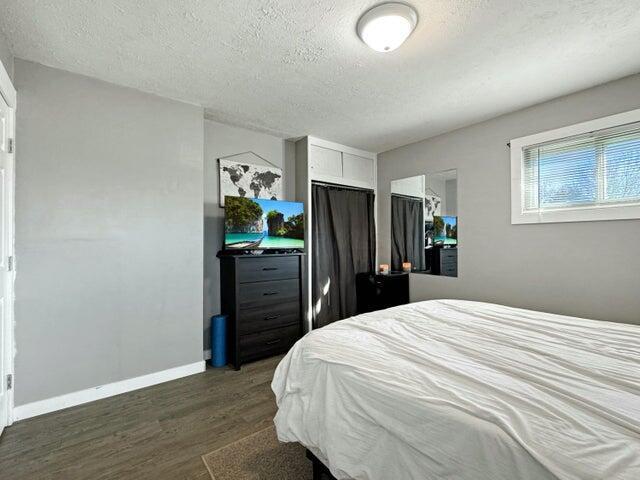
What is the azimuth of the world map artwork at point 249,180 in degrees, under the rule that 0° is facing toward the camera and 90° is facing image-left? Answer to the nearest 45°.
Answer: approximately 315°

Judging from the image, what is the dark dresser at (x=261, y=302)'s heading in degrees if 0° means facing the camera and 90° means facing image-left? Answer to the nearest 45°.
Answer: approximately 315°

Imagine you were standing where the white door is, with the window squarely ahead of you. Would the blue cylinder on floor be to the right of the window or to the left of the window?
left

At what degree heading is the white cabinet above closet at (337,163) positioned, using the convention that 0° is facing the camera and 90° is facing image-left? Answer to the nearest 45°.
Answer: approximately 315°

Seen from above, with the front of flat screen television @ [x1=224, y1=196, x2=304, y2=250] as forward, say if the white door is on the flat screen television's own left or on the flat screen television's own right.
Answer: on the flat screen television's own right

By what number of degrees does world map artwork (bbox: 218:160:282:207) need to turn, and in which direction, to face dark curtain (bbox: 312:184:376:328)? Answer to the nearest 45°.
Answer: approximately 45° to its left

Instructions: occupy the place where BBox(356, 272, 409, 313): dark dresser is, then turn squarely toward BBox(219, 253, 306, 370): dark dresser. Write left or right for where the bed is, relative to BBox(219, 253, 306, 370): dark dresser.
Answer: left

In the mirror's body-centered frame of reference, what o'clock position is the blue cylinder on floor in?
The blue cylinder on floor is roughly at 12 o'clock from the mirror.
